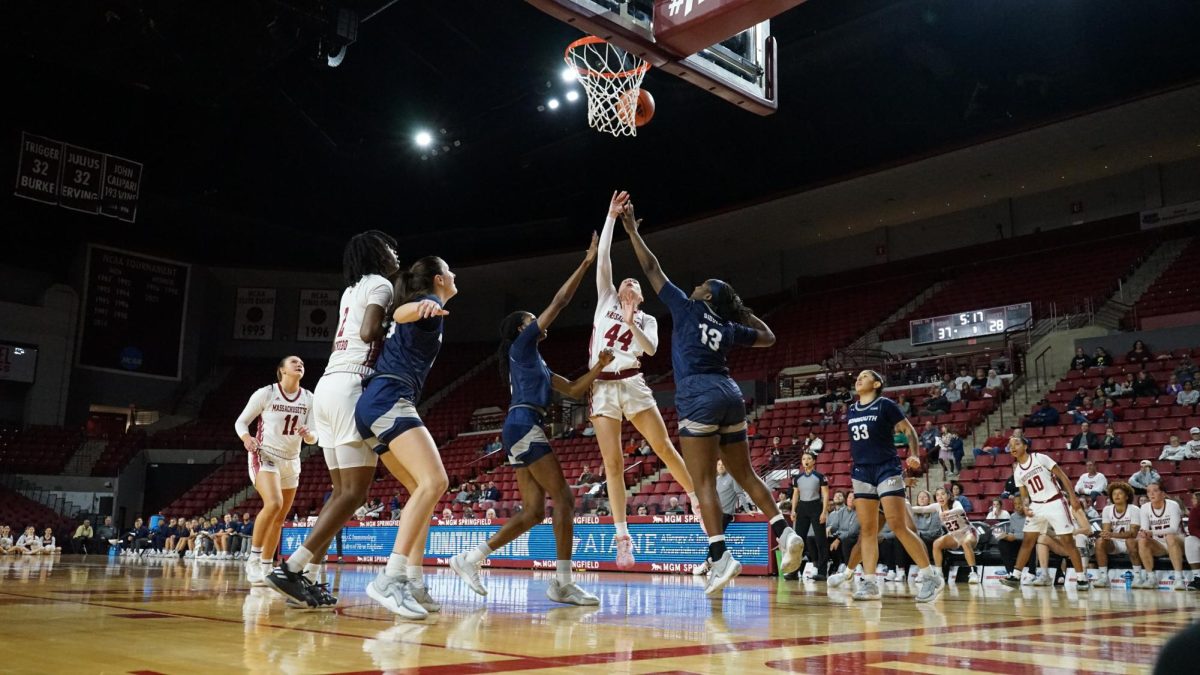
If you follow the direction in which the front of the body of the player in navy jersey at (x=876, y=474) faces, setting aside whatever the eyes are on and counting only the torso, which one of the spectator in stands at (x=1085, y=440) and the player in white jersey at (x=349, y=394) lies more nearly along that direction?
the player in white jersey

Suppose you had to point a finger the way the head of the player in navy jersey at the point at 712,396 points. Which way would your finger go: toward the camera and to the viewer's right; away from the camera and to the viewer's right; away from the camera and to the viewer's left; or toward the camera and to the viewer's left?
away from the camera and to the viewer's left

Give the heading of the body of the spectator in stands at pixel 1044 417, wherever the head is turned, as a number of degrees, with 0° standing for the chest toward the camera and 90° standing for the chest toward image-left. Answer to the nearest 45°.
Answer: approximately 45°

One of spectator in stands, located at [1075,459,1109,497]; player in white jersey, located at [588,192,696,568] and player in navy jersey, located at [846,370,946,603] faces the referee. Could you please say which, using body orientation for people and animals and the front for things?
the spectator in stands

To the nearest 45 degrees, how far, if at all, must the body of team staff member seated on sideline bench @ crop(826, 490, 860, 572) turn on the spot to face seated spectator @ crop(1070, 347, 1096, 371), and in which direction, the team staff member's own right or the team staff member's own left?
approximately 180°

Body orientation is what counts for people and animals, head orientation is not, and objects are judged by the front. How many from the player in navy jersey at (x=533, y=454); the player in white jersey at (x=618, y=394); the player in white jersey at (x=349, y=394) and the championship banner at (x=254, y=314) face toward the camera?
2

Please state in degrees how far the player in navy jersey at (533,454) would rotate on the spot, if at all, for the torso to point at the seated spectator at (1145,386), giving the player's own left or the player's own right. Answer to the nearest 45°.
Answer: approximately 45° to the player's own left
